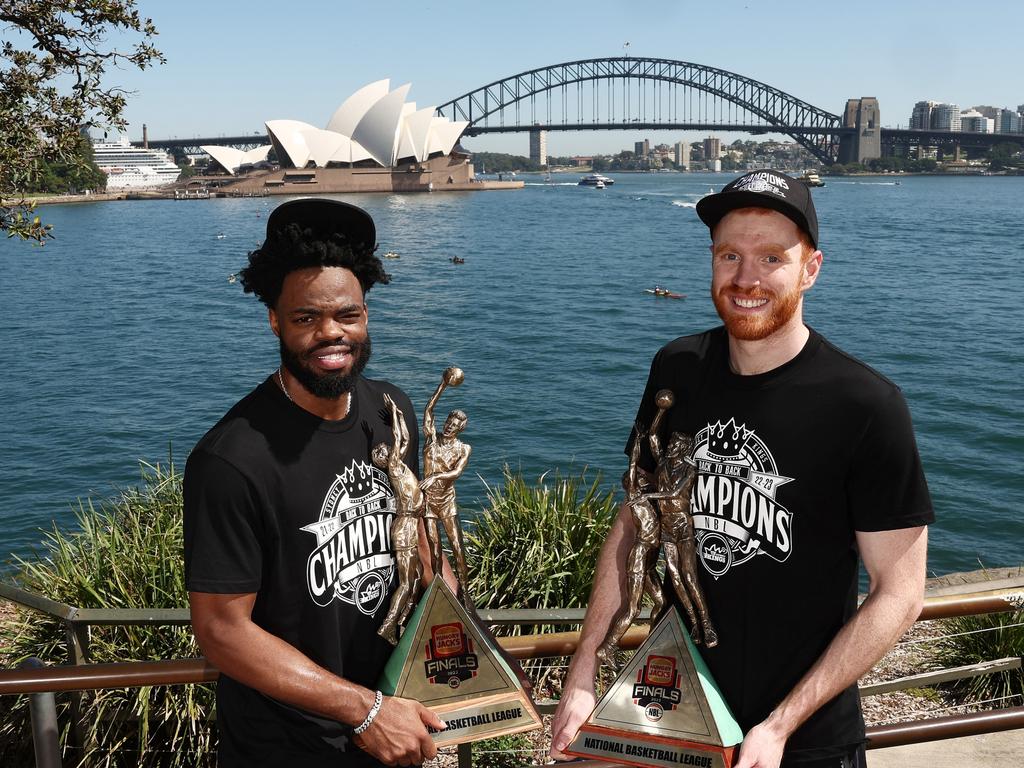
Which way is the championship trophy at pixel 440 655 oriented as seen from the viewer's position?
toward the camera

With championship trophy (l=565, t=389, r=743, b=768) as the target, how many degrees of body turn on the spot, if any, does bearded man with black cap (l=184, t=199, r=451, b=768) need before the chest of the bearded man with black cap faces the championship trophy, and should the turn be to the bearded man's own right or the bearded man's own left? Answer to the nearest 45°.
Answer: approximately 45° to the bearded man's own left

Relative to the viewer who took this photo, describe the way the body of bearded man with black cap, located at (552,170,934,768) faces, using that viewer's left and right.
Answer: facing the viewer and to the left of the viewer

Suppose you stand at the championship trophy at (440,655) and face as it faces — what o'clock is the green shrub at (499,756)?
The green shrub is roughly at 6 o'clock from the championship trophy.

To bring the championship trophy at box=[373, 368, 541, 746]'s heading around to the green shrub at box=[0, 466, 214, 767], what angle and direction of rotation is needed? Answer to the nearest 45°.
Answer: approximately 135° to its right

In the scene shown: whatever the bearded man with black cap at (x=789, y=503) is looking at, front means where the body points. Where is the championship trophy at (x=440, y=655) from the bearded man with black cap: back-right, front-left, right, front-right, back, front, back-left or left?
front-right

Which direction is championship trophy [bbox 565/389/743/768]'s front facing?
toward the camera

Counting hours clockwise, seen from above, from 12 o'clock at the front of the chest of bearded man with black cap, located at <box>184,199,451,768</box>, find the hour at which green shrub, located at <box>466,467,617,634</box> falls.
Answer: The green shrub is roughly at 8 o'clock from the bearded man with black cap.

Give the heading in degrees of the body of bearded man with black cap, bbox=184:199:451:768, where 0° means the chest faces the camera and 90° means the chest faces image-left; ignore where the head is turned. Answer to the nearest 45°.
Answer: approximately 315°

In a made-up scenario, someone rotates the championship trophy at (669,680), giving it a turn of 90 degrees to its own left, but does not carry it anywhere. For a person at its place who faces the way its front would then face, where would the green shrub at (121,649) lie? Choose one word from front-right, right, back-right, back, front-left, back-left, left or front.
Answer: back-left
